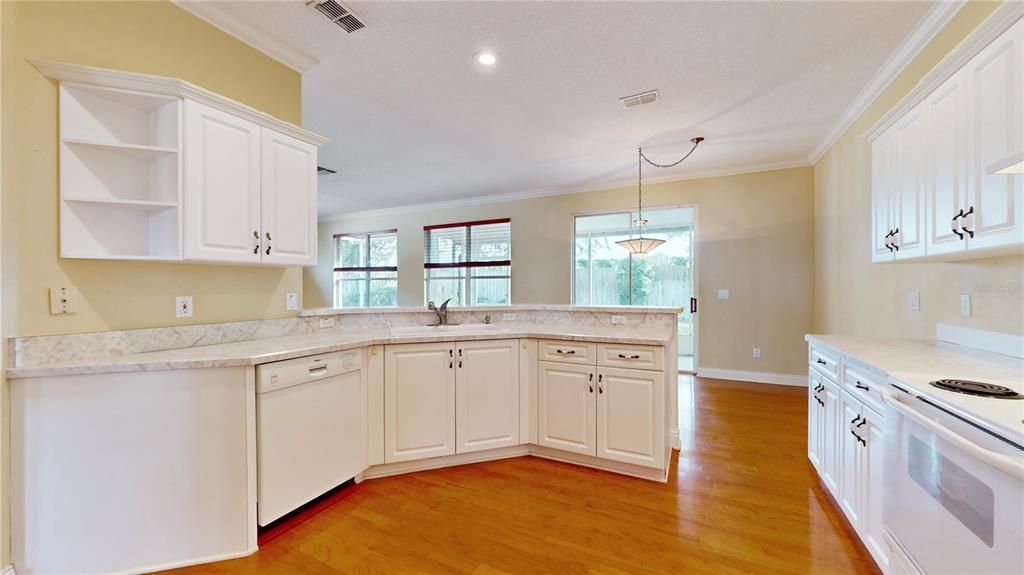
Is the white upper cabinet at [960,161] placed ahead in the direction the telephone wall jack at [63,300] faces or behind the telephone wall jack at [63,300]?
ahead

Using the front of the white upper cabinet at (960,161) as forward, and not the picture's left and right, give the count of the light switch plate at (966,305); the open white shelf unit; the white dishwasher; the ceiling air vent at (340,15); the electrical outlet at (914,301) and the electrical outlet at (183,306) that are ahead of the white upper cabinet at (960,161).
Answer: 4

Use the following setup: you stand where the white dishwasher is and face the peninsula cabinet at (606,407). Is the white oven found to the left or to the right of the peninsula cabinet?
right

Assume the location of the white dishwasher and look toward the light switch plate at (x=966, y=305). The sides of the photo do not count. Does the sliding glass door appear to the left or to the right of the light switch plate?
left

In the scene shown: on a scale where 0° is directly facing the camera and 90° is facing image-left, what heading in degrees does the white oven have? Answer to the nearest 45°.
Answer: approximately 45°

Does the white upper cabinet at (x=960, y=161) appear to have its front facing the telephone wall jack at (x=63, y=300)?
yes

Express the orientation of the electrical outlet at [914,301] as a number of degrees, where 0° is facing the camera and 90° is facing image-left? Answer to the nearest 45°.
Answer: approximately 45°

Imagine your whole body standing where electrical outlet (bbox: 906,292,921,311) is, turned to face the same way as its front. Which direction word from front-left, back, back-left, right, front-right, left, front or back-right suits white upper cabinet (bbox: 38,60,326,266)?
front

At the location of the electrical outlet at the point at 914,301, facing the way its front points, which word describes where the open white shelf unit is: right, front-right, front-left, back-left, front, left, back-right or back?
front

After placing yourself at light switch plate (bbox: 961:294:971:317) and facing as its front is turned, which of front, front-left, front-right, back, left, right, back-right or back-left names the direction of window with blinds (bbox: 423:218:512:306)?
front-right

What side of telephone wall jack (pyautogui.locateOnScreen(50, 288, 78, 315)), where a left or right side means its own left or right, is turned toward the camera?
front

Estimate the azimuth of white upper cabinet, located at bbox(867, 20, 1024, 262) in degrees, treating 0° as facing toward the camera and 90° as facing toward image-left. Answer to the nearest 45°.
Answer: approximately 45°

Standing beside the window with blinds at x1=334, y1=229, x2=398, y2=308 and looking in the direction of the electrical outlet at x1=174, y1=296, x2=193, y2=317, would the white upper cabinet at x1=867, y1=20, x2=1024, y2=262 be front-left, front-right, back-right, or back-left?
front-left

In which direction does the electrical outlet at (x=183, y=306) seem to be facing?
toward the camera

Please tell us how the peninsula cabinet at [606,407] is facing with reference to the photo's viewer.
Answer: facing the viewer and to the left of the viewer

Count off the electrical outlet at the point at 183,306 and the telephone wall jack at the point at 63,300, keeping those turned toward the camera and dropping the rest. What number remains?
2

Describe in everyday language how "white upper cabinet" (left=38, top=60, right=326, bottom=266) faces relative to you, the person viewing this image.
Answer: facing the viewer and to the right of the viewer

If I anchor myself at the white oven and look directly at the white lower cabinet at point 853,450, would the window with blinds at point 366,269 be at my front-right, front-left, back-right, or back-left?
front-left
